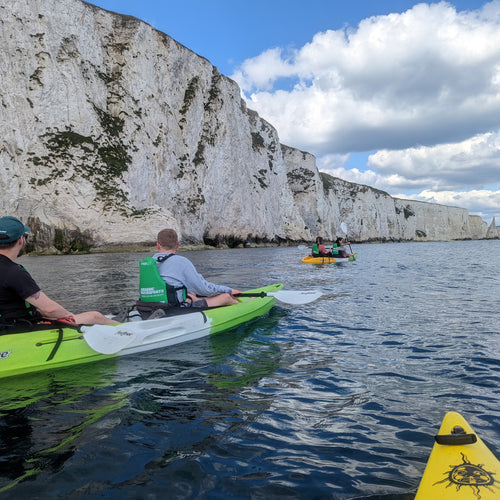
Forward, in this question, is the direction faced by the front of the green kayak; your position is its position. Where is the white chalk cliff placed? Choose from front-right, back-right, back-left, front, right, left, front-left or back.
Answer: front-left

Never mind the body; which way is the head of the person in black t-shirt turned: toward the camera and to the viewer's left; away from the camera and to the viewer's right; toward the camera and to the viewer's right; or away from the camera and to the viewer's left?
away from the camera and to the viewer's right

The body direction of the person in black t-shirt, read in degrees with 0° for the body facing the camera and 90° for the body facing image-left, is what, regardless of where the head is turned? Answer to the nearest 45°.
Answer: approximately 225°

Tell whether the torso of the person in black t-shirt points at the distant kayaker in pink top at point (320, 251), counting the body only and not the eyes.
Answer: yes

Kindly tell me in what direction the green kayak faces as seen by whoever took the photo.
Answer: facing away from the viewer and to the right of the viewer
